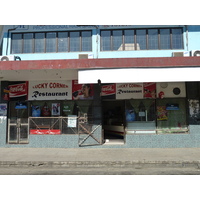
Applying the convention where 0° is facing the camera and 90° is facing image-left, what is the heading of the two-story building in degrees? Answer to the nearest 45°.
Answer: approximately 0°
